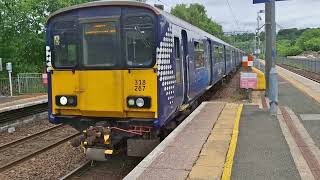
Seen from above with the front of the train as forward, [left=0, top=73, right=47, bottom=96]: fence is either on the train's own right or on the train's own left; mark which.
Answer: on the train's own right

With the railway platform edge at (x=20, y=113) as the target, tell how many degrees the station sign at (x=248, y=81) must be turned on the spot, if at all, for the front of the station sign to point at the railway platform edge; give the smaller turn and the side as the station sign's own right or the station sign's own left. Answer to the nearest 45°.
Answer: approximately 45° to the station sign's own right

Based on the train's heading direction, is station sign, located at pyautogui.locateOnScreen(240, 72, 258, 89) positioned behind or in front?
behind

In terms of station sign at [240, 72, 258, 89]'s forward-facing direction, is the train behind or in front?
in front

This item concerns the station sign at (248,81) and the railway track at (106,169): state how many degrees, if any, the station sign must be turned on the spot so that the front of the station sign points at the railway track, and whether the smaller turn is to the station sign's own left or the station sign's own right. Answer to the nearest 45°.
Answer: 0° — it already faces it

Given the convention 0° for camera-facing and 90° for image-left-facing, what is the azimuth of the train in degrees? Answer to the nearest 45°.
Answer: approximately 45°

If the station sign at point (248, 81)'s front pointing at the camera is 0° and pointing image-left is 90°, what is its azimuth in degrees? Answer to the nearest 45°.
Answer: approximately 0°

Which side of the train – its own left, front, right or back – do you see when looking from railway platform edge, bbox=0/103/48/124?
right

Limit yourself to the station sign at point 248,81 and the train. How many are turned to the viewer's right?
0
